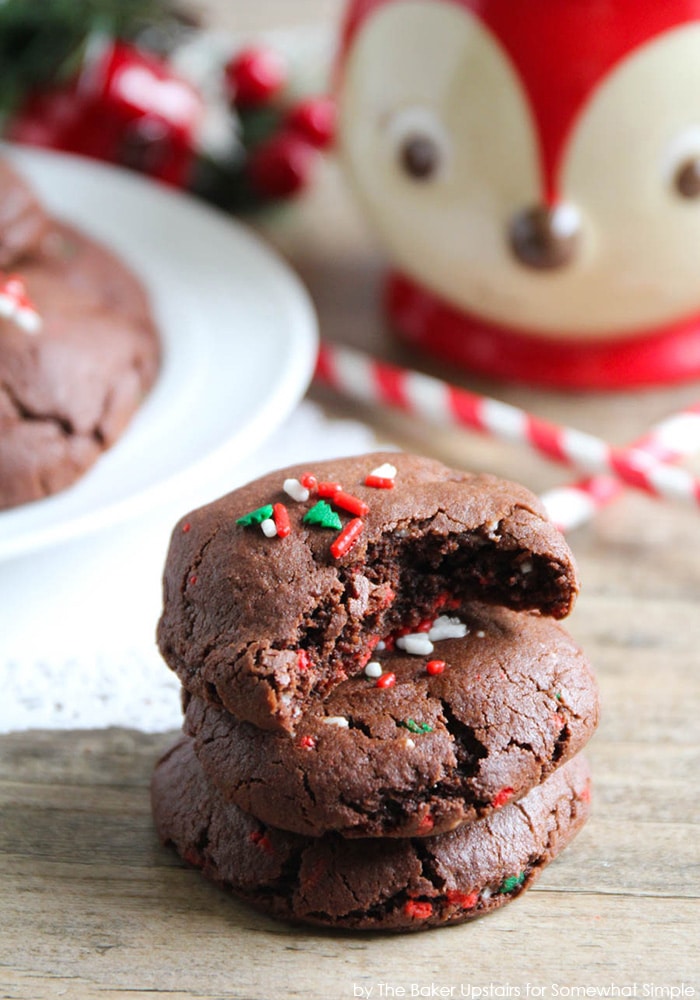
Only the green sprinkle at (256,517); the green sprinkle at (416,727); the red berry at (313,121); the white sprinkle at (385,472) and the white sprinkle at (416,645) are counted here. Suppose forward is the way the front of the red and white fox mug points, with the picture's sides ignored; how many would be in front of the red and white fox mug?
4

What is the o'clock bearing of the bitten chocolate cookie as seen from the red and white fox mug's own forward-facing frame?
The bitten chocolate cookie is roughly at 12 o'clock from the red and white fox mug.

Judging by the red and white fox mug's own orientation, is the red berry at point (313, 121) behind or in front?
behind

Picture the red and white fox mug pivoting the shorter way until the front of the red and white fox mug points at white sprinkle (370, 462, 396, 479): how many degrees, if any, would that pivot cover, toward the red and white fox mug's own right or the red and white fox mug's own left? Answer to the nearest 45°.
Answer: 0° — it already faces it

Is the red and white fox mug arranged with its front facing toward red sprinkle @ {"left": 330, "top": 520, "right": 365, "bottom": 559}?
yes

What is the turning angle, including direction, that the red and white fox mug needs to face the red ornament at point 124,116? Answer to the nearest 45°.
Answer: approximately 135° to its right

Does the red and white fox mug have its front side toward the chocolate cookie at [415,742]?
yes

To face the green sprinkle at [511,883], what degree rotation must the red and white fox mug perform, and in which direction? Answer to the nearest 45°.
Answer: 0° — it already faces it

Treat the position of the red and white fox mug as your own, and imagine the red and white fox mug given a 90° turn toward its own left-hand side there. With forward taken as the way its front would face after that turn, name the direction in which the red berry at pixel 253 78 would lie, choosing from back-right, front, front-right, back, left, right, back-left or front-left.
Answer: back-left

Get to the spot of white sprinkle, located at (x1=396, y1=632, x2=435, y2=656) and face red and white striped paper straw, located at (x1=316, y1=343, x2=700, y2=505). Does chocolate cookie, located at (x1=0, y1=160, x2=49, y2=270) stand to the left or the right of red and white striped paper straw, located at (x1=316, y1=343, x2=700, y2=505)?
left

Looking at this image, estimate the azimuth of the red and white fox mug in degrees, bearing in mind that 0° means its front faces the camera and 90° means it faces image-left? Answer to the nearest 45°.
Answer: approximately 0°
